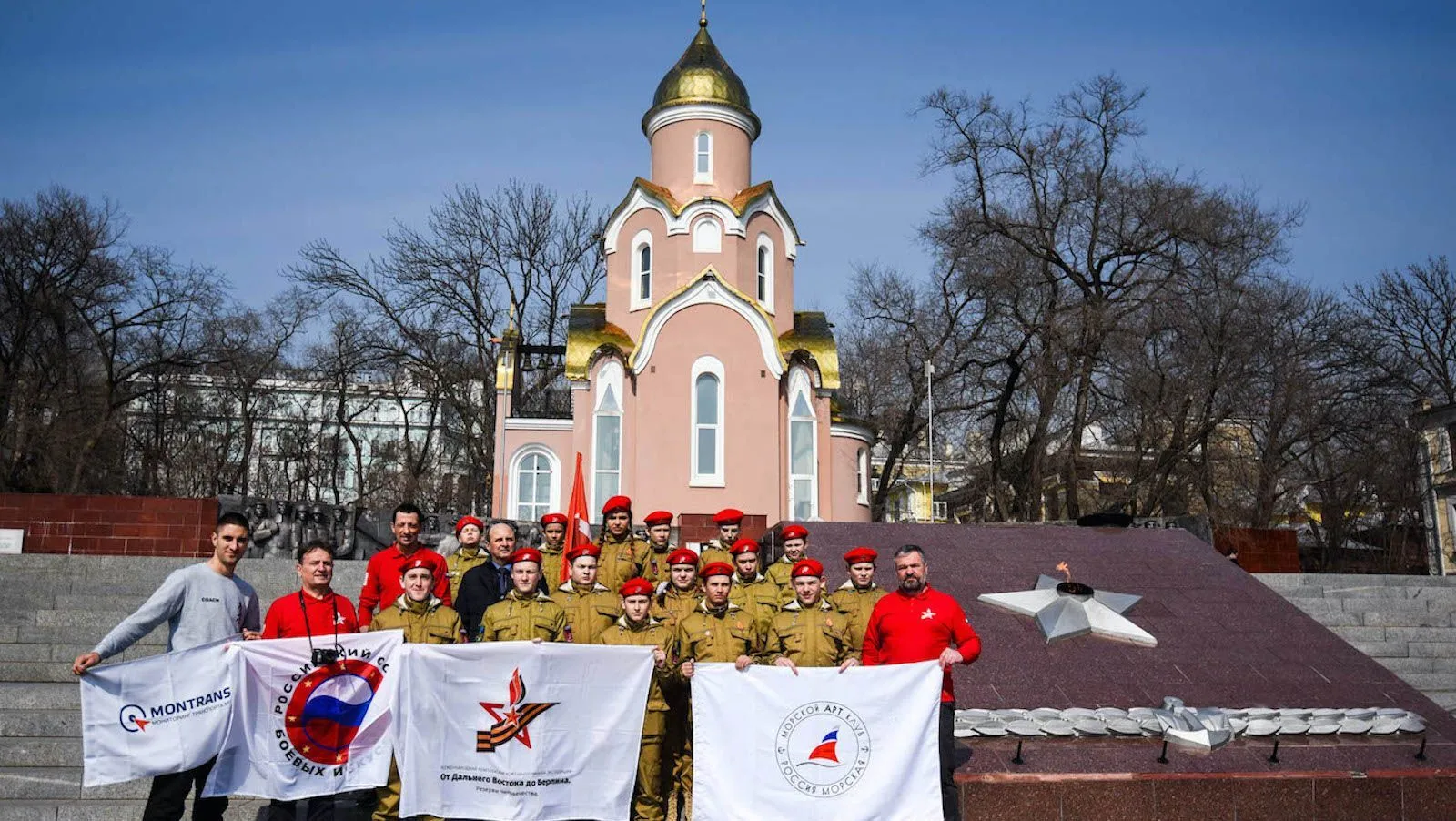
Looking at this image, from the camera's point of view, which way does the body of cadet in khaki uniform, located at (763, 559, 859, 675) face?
toward the camera

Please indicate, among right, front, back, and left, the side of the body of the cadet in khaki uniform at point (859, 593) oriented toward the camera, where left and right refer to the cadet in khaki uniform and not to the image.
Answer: front

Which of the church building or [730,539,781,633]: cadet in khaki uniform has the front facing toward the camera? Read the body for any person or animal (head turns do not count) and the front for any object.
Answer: the cadet in khaki uniform

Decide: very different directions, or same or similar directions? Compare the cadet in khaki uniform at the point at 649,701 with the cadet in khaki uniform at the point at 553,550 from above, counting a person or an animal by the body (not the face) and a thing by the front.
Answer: same or similar directions

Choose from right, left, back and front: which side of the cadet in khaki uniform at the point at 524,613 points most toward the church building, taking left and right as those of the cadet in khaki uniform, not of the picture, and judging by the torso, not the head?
back

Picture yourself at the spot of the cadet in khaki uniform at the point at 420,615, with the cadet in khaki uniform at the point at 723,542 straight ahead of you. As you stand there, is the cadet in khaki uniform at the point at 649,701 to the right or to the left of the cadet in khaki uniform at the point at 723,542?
right

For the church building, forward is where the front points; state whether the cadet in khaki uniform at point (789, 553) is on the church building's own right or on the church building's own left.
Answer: on the church building's own left

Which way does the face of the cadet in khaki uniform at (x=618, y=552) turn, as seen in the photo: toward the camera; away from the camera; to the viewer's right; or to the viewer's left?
toward the camera

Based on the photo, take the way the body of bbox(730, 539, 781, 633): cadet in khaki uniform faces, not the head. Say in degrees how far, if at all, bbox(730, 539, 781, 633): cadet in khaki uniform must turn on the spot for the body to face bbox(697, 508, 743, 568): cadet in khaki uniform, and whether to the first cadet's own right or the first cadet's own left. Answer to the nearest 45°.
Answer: approximately 180°

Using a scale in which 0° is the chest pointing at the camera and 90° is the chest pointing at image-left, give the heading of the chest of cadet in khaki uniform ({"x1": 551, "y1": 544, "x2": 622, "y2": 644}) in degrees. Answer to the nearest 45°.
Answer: approximately 0°

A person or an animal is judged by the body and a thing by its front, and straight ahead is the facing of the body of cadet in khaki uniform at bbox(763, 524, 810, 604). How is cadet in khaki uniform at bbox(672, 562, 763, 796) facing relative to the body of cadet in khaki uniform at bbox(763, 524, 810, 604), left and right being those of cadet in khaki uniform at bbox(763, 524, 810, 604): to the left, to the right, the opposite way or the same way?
the same way

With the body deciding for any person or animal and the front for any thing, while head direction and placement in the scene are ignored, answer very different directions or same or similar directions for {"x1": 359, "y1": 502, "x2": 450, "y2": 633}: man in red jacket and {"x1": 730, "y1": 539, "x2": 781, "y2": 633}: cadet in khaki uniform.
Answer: same or similar directions

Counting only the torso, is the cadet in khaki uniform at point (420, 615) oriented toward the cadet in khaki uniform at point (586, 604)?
no

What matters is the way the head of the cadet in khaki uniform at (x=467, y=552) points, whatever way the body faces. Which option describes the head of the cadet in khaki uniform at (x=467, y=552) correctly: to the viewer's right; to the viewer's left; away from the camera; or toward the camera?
toward the camera

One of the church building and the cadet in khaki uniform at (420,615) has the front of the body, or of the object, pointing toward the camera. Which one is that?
the cadet in khaki uniform

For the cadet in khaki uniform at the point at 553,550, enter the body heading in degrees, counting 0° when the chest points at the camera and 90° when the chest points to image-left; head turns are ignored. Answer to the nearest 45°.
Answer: approximately 0°
